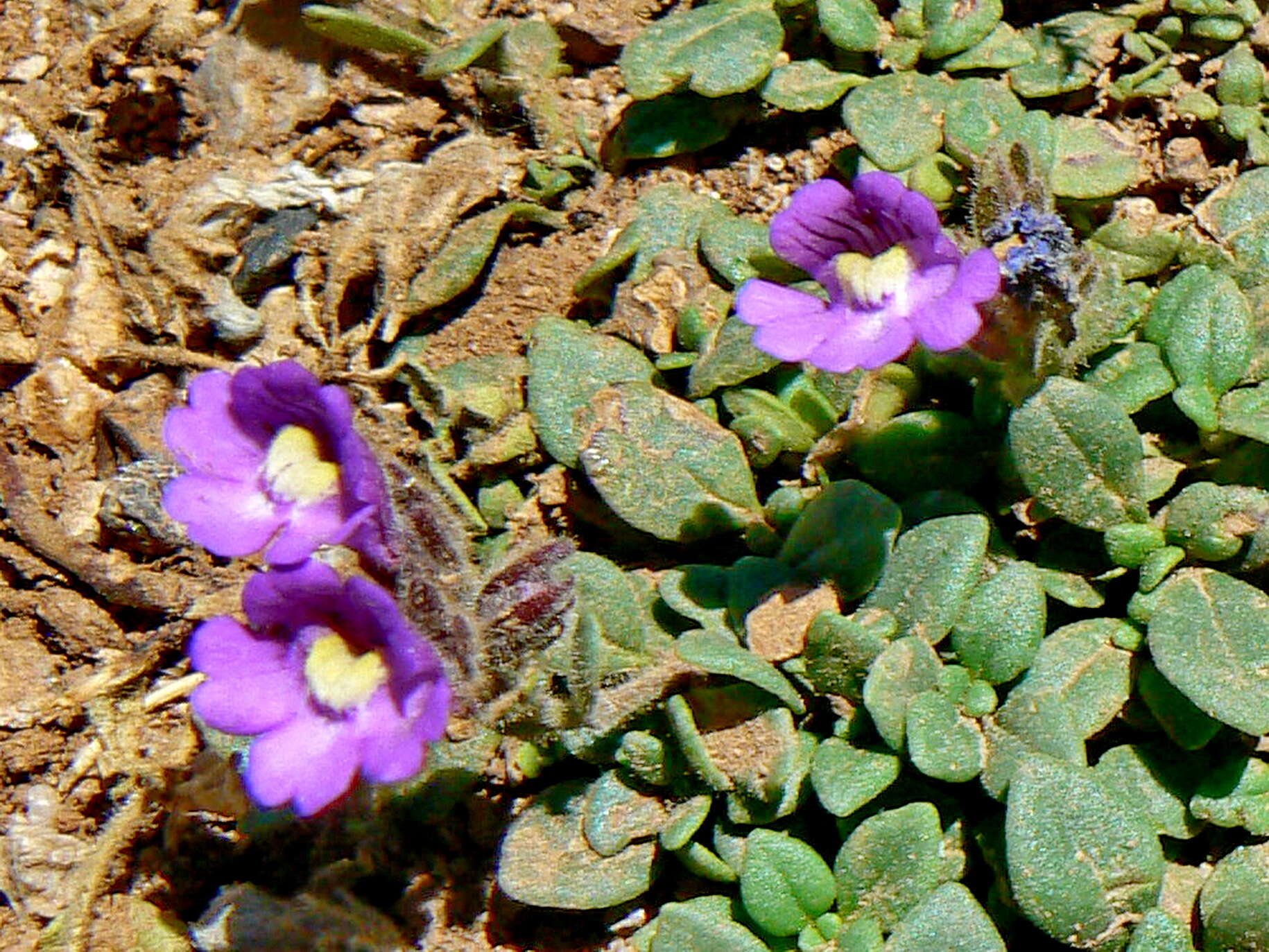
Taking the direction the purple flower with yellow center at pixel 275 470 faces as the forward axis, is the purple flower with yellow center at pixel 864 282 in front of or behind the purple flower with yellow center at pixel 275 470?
behind

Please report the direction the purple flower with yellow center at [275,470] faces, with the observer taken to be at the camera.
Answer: facing the viewer and to the left of the viewer

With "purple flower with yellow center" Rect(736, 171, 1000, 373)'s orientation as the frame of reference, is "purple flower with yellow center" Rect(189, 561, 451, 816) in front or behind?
in front

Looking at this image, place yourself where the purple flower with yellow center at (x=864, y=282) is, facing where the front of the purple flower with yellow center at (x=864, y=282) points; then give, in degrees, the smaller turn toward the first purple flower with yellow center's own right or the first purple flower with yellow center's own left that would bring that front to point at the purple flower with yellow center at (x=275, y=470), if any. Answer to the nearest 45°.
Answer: approximately 45° to the first purple flower with yellow center's own right

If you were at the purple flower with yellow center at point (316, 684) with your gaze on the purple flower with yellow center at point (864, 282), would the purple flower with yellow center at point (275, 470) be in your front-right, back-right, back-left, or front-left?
front-left

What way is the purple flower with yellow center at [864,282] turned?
toward the camera

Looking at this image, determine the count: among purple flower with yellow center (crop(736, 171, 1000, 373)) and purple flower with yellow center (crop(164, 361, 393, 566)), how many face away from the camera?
0
